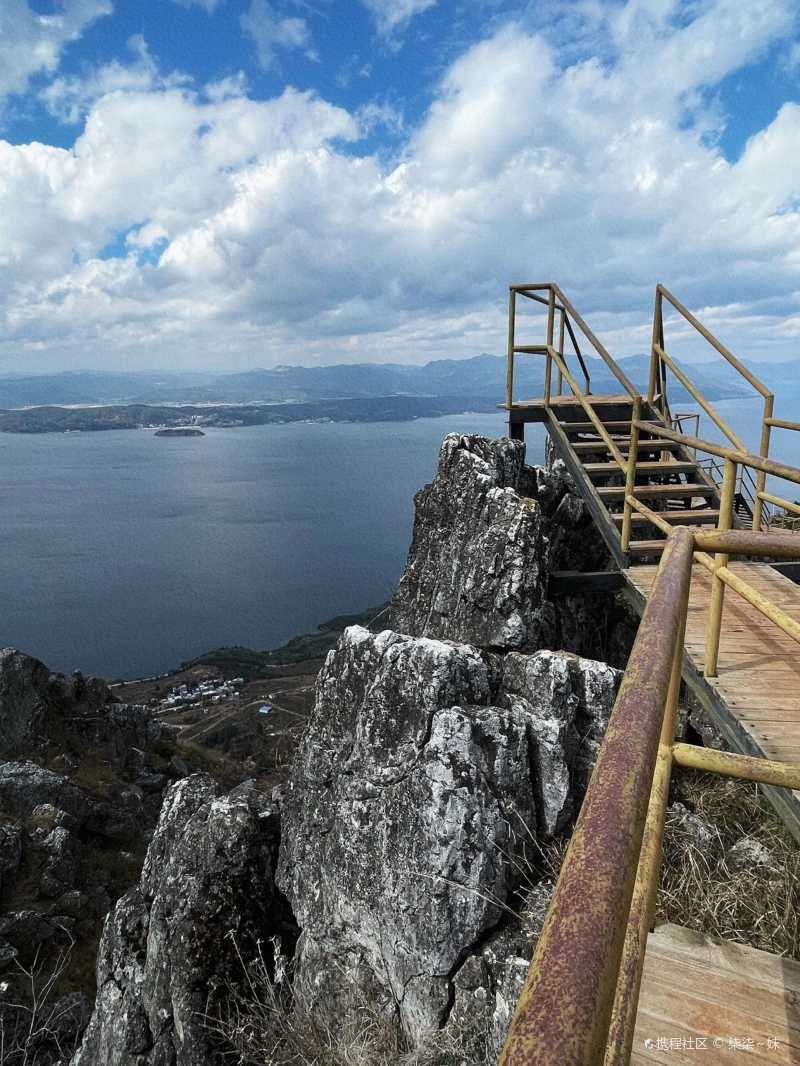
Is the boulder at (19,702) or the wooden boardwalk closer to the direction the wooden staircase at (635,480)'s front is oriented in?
the wooden boardwalk

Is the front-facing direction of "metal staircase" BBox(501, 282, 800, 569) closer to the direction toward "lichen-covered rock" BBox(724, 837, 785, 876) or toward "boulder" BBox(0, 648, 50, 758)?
the lichen-covered rock

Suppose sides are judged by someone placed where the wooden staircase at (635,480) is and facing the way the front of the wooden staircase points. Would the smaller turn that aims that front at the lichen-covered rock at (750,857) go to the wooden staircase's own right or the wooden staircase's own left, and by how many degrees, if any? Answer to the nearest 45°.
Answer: approximately 45° to the wooden staircase's own right

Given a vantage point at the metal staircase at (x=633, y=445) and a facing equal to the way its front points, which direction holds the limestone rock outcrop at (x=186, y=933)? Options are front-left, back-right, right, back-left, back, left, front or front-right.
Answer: right

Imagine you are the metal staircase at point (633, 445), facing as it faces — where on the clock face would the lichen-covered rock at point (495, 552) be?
The lichen-covered rock is roughly at 3 o'clock from the metal staircase.

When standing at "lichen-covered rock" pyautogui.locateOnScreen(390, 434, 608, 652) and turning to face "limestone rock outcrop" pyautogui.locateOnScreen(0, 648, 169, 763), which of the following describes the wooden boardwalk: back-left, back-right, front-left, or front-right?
back-left

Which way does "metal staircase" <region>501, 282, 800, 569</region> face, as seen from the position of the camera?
facing the viewer and to the right of the viewer

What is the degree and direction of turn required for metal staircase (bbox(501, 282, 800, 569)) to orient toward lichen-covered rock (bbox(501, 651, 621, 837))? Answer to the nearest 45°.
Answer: approximately 45° to its right

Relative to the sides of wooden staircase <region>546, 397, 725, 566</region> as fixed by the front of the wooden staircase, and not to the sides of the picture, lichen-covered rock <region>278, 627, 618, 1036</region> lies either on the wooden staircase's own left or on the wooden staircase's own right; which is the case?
on the wooden staircase's own right

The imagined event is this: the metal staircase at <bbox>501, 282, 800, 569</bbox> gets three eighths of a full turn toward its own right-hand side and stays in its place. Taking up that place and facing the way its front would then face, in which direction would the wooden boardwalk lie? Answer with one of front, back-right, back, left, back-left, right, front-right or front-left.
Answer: left

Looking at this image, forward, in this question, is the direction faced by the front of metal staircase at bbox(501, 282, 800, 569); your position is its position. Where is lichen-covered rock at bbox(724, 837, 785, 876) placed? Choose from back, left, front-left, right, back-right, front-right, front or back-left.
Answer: front-right
